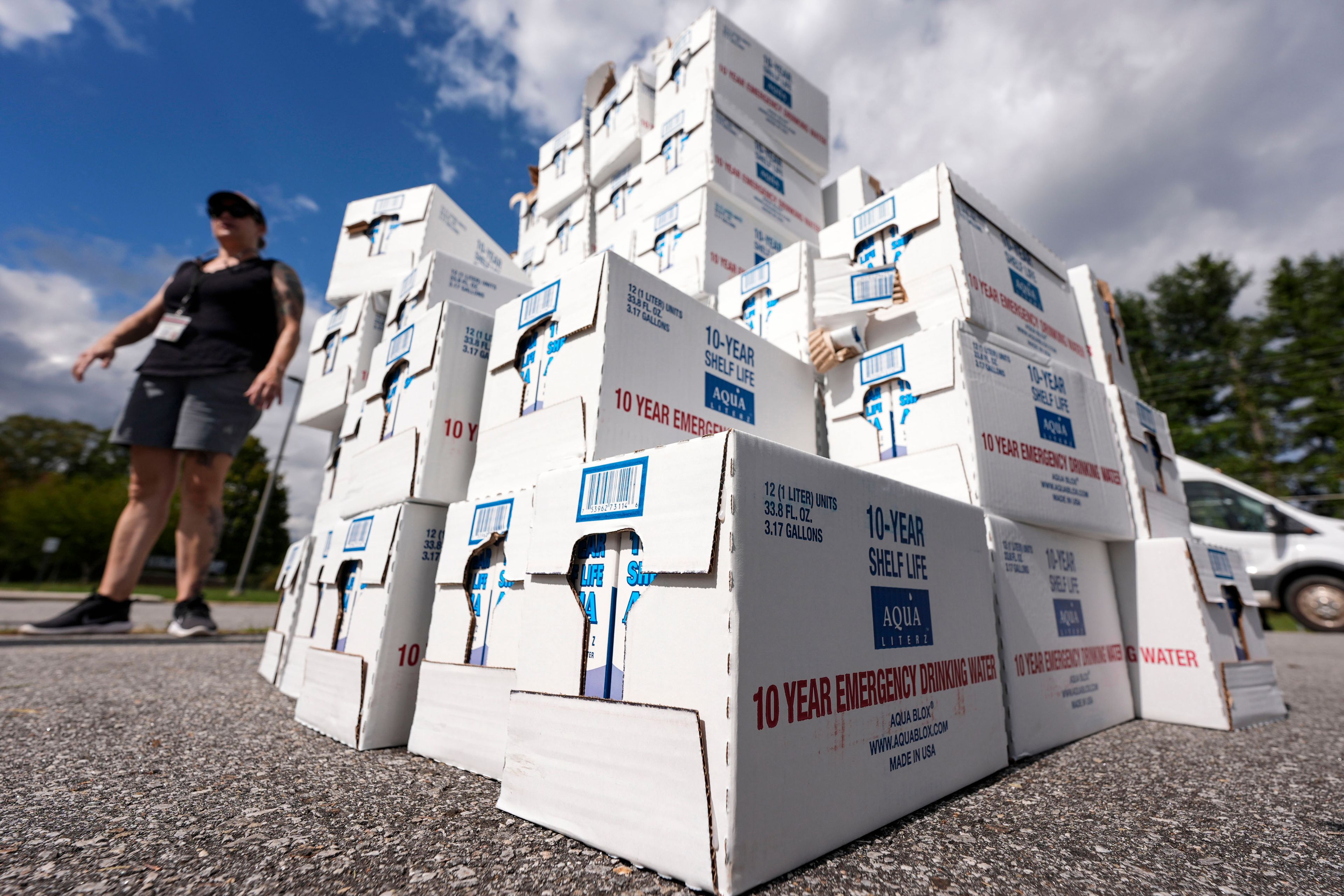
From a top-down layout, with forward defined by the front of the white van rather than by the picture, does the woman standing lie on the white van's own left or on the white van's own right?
on the white van's own right

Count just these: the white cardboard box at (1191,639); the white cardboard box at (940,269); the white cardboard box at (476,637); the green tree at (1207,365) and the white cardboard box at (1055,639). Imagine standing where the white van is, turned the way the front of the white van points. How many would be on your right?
4

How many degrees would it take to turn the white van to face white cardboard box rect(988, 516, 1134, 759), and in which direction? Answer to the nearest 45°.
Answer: approximately 90° to its right

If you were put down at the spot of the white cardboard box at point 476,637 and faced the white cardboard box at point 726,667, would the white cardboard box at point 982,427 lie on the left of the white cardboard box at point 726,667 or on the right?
left

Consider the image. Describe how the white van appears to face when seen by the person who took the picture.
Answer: facing to the right of the viewer

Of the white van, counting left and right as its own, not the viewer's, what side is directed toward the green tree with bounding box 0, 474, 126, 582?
back
